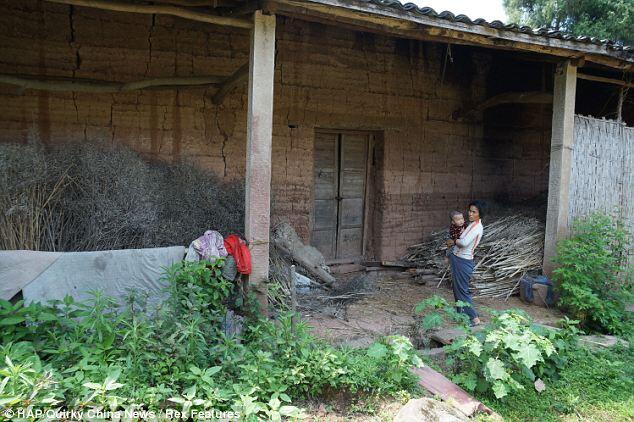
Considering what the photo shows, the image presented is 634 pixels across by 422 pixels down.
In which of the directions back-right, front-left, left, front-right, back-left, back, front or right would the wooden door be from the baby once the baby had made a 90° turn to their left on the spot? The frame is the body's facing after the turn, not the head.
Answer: left

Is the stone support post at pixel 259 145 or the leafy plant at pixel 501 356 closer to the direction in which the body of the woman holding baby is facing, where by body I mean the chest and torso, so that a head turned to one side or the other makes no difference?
the stone support post

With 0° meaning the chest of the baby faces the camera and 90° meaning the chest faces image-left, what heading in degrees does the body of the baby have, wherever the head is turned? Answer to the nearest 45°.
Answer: approximately 315°

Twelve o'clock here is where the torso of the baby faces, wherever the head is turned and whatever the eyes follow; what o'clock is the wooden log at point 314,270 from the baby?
The wooden log is roughly at 5 o'clock from the baby.

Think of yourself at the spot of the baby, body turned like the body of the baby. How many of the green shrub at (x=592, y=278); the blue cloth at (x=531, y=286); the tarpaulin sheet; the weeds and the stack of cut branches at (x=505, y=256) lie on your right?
2

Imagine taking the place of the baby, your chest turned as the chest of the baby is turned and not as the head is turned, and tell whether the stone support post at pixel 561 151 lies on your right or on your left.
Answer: on your left

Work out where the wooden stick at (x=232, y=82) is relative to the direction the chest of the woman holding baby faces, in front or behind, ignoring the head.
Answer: in front

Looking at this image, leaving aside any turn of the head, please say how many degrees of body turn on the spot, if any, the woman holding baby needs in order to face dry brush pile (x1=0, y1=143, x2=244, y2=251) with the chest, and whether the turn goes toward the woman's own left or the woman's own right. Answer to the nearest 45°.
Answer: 0° — they already face it

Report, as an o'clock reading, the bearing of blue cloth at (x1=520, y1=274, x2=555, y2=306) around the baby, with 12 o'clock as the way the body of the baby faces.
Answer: The blue cloth is roughly at 9 o'clock from the baby.
